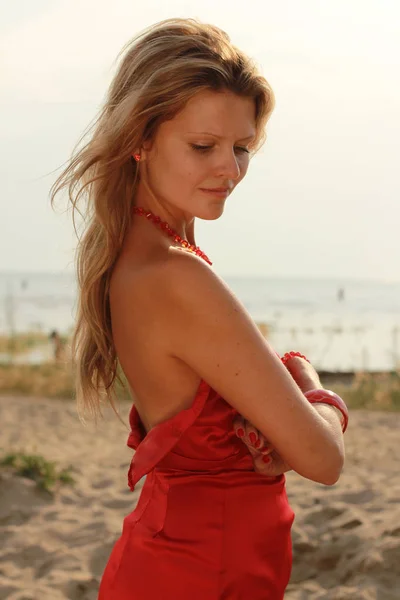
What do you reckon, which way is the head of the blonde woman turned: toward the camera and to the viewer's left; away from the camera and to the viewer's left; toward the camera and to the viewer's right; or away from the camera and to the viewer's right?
toward the camera and to the viewer's right

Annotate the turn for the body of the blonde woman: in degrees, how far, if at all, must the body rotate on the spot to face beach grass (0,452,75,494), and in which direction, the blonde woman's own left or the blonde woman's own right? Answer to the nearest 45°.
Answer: approximately 90° to the blonde woman's own left
